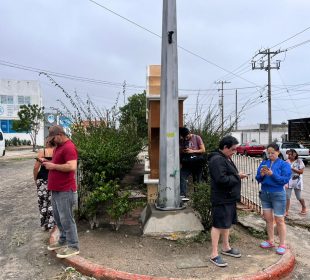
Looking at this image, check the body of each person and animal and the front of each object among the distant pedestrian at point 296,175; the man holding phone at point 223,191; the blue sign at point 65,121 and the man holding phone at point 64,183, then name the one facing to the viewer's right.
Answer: the man holding phone at point 223,191

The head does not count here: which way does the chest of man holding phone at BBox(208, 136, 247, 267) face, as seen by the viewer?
to the viewer's right

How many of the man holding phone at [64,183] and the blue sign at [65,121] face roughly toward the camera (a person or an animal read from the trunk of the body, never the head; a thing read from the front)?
1

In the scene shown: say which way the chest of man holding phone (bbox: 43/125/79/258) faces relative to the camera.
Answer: to the viewer's left

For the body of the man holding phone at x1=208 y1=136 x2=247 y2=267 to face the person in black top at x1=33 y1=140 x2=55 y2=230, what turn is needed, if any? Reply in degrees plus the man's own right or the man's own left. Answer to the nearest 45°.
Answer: approximately 180°

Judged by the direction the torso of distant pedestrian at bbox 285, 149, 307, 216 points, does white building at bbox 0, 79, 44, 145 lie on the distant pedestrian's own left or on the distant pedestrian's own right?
on the distant pedestrian's own right

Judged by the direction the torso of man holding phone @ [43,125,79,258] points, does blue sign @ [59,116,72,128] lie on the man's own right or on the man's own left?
on the man's own right

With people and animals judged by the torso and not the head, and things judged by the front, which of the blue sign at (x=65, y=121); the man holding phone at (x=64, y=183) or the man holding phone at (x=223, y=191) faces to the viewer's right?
the man holding phone at (x=223, y=191)
